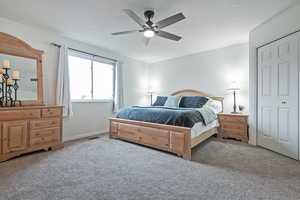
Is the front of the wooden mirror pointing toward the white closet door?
yes

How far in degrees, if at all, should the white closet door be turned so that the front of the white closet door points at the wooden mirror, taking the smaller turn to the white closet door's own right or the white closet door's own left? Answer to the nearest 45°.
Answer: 0° — it already faces it

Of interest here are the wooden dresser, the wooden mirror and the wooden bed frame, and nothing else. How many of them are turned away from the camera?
0

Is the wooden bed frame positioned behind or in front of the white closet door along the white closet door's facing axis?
in front

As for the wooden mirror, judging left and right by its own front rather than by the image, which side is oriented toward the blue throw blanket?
front

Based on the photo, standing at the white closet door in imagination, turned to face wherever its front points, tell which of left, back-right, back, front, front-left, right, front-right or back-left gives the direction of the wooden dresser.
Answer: front

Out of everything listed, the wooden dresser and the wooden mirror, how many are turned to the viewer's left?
0

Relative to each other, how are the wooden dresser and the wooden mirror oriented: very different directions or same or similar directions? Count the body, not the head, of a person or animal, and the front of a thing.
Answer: same or similar directions

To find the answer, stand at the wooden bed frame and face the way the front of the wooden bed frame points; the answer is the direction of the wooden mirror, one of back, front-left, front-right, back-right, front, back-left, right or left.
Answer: front-right

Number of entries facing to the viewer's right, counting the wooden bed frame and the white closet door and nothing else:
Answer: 0

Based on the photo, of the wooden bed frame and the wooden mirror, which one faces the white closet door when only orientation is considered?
the wooden mirror

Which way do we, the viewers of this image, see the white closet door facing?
facing the viewer and to the left of the viewer

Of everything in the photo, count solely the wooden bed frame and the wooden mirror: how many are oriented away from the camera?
0

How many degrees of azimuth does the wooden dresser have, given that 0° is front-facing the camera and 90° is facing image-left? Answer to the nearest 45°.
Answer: approximately 315°

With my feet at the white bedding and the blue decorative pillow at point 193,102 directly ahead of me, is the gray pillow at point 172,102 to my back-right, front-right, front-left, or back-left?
front-left

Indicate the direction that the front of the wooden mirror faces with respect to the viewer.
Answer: facing the viewer and to the right of the viewer
